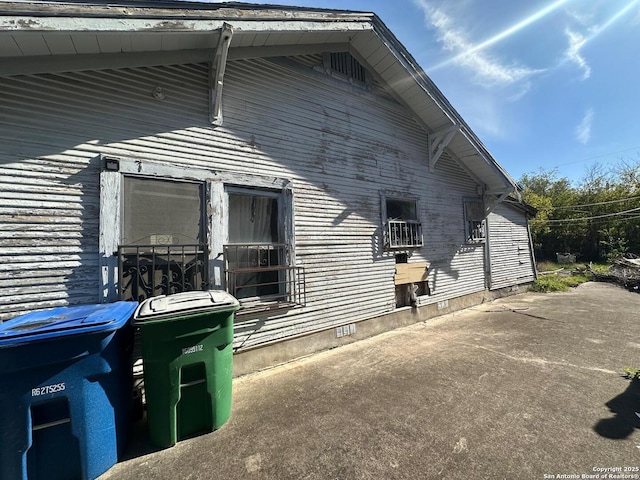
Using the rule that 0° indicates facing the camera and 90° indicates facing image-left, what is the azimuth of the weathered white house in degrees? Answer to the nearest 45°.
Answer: approximately 315°
